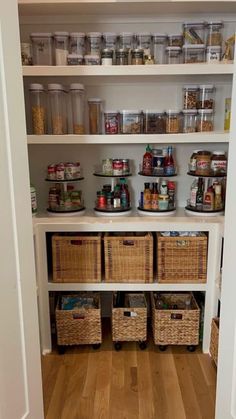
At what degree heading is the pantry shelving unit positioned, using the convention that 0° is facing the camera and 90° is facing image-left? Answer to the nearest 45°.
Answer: approximately 0°
